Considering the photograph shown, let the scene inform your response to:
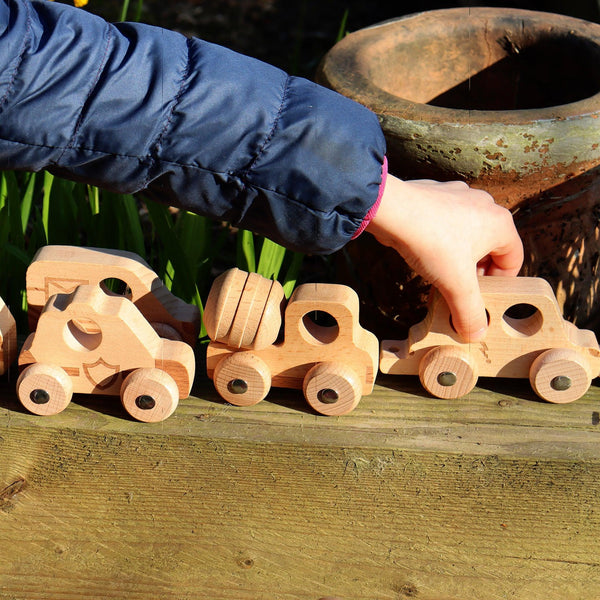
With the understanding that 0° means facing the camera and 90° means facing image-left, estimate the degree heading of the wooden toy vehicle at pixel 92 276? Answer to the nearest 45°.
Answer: approximately 270°

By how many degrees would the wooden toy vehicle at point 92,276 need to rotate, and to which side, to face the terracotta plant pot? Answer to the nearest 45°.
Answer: approximately 45° to its left
